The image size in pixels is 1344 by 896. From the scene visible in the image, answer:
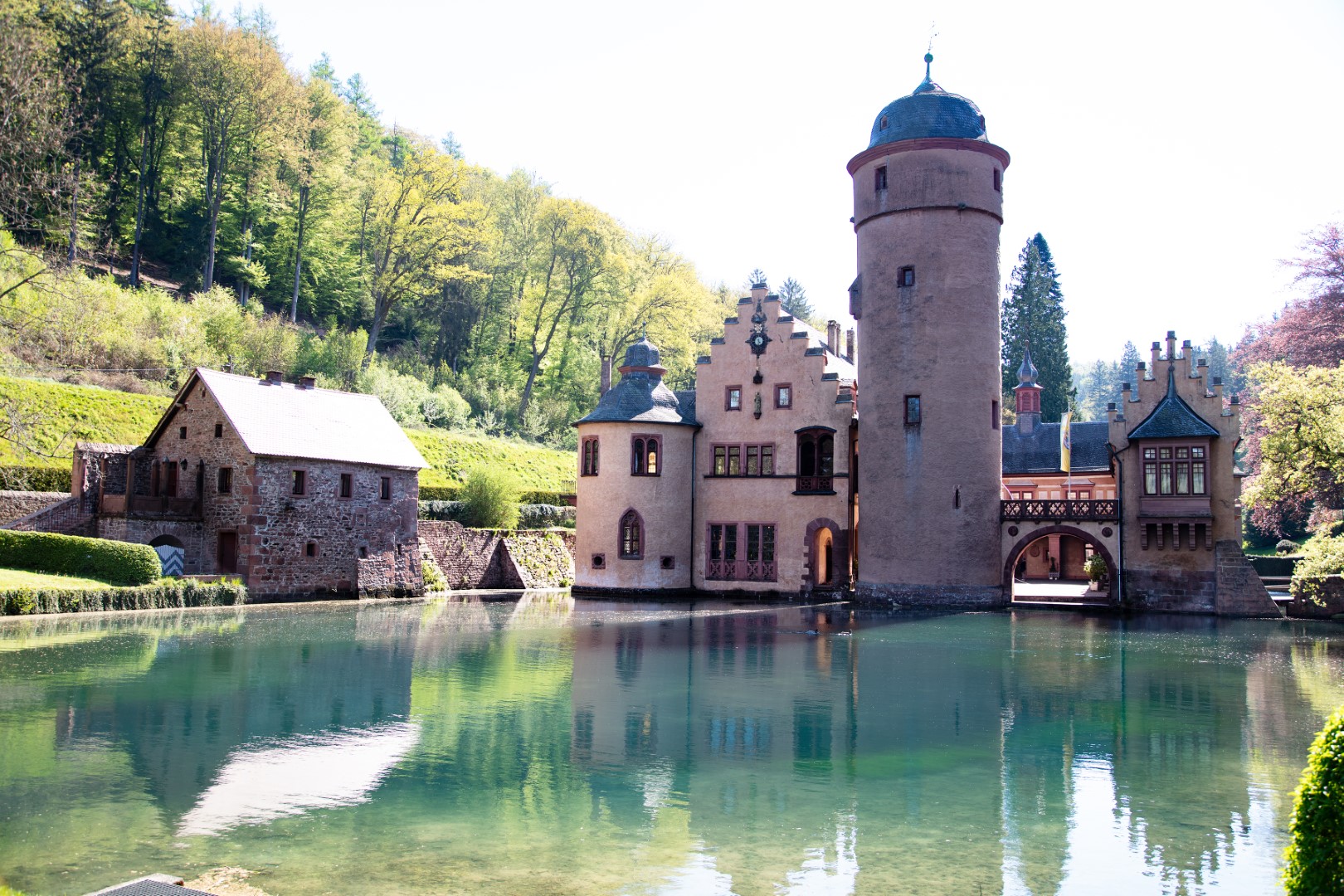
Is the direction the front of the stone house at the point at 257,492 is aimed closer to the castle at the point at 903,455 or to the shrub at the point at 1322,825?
the shrub

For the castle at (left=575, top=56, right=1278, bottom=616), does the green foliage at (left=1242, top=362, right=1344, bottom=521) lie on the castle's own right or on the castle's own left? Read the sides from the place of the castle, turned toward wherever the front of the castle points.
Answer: on the castle's own left

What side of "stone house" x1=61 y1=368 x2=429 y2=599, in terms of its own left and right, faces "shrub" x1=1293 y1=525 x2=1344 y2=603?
left

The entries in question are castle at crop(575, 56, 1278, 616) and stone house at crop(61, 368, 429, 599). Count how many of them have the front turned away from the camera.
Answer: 0

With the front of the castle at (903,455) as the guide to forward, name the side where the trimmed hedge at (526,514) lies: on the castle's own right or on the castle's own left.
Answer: on the castle's own right

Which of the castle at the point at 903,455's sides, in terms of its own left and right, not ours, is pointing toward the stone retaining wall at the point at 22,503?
right

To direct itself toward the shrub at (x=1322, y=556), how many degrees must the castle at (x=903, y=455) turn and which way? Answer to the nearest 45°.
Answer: approximately 45° to its left

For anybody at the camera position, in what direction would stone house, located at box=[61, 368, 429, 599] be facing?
facing the viewer and to the left of the viewer

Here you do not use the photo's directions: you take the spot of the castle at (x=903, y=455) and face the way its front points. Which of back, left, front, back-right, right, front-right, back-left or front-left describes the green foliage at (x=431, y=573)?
right

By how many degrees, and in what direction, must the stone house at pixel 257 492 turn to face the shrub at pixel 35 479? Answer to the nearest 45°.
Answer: approximately 45° to its right

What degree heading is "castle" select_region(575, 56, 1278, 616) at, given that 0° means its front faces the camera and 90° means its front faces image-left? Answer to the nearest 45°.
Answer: approximately 0°
